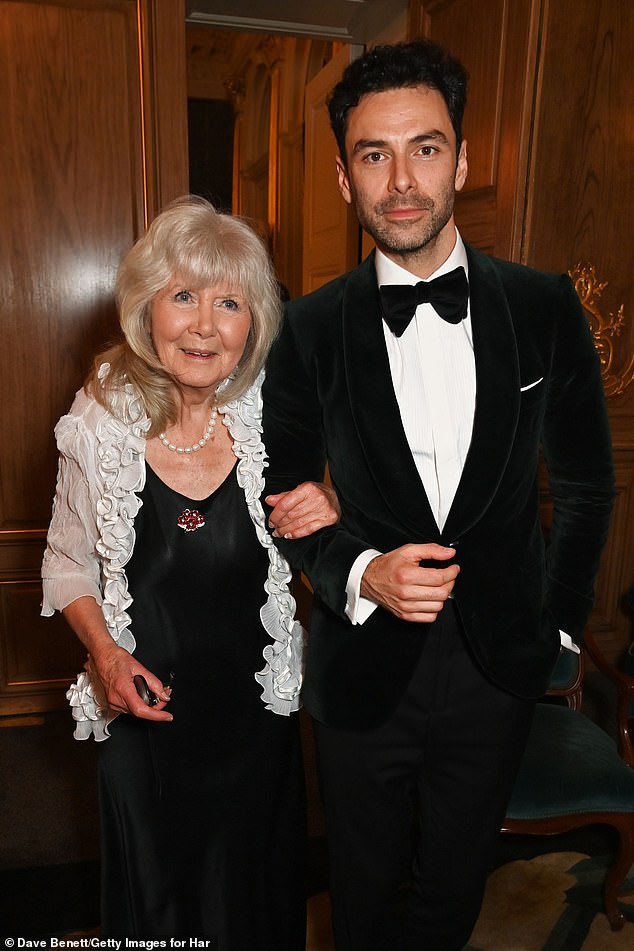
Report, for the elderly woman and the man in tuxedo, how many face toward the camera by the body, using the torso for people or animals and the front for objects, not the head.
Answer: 2

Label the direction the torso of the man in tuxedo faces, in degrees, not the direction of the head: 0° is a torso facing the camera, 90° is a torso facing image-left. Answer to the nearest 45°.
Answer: approximately 0°

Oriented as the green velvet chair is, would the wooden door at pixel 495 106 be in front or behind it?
behind

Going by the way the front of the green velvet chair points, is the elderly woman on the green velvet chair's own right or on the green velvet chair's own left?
on the green velvet chair's own right

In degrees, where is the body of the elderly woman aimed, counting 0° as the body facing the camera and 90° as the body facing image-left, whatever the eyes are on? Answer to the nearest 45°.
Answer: approximately 0°
